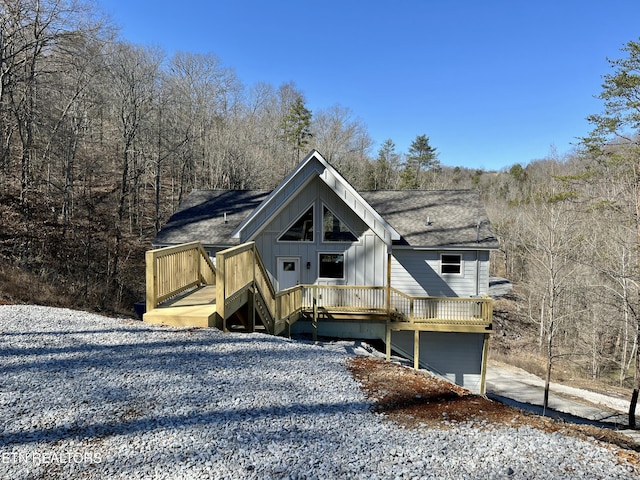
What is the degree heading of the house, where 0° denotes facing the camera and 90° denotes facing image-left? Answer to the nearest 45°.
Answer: approximately 0°

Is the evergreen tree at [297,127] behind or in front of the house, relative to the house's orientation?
behind
